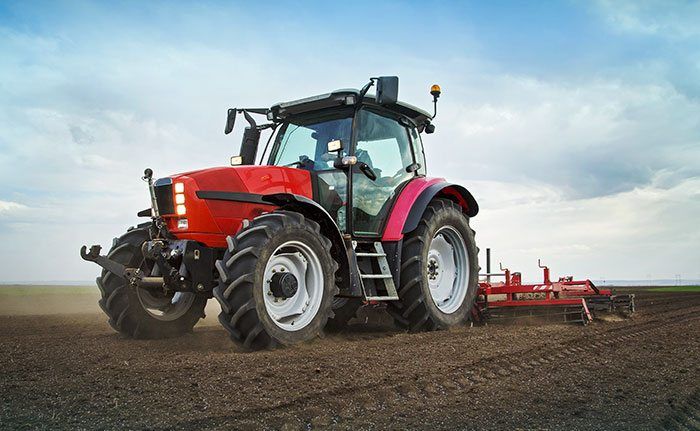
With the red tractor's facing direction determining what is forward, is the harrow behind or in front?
behind

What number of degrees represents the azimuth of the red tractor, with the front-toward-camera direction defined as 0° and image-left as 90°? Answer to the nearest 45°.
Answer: approximately 45°
